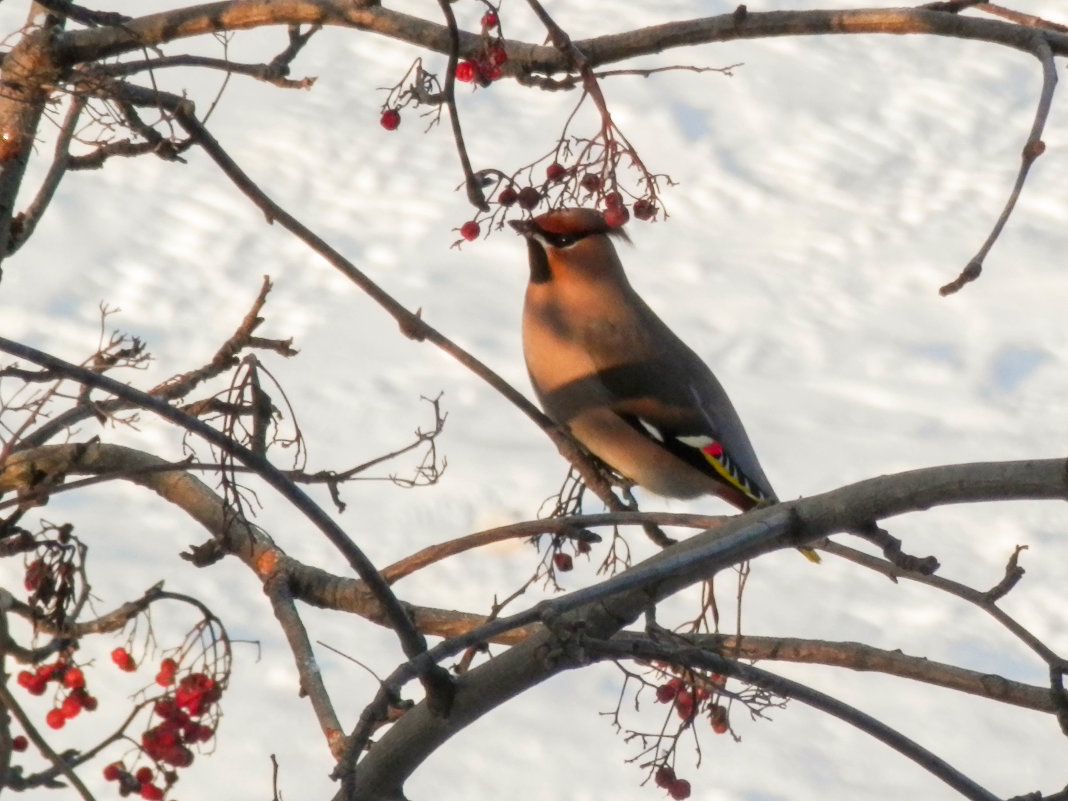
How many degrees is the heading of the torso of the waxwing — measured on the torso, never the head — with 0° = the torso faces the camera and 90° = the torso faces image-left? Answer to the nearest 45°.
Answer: approximately 90°
